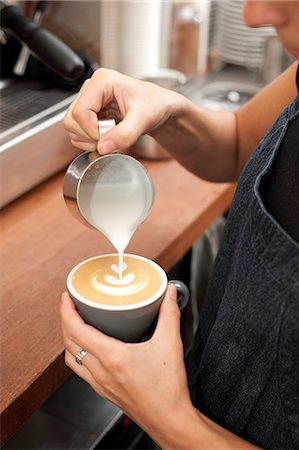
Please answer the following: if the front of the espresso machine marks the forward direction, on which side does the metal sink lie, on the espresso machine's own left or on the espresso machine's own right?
on the espresso machine's own left

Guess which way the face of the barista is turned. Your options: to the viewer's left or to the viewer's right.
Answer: to the viewer's left

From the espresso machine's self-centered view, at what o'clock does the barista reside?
The barista is roughly at 1 o'clock from the espresso machine.

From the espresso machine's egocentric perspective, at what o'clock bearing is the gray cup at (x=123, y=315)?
The gray cup is roughly at 1 o'clock from the espresso machine.

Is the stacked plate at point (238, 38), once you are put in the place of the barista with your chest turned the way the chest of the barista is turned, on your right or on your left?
on your right

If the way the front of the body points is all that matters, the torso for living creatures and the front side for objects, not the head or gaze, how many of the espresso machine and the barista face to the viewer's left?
1

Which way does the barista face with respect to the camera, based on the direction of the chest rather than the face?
to the viewer's left

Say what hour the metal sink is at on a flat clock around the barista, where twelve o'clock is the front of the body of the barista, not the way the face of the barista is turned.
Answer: The metal sink is roughly at 3 o'clock from the barista.

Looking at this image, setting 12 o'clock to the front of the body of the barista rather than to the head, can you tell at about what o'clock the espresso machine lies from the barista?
The espresso machine is roughly at 2 o'clock from the barista.

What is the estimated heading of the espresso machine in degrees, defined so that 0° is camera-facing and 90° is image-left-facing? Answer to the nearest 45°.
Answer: approximately 315°
